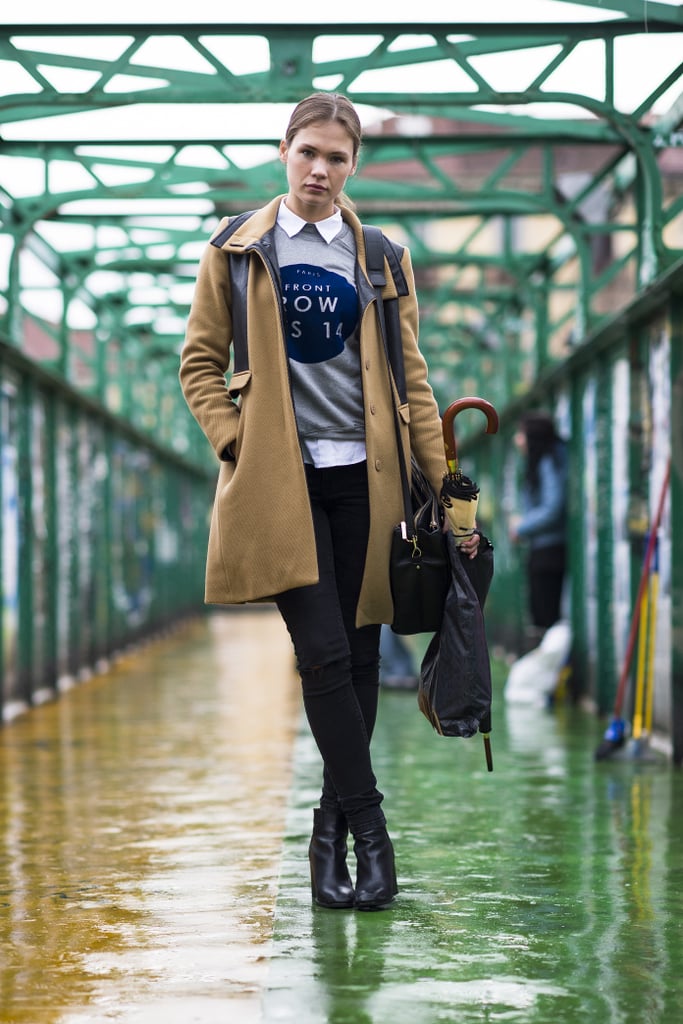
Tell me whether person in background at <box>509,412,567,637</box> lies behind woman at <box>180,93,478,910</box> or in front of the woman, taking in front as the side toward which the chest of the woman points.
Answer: behind

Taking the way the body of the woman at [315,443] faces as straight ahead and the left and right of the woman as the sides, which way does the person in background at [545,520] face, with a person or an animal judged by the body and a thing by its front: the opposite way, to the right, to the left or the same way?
to the right

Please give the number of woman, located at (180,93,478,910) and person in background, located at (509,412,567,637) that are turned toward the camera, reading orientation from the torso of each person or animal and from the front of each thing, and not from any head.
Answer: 1

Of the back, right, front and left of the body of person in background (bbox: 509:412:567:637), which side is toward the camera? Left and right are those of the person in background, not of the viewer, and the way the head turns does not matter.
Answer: left

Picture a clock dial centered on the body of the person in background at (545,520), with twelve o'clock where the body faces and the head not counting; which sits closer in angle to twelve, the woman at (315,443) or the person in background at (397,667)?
the person in background

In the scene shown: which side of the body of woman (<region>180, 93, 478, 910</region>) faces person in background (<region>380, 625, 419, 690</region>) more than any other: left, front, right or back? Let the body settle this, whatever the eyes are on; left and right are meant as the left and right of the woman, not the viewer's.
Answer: back

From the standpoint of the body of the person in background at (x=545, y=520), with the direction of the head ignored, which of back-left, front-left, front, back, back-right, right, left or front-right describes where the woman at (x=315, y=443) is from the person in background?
left
